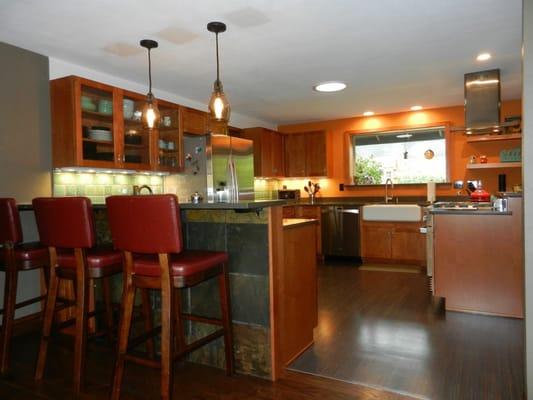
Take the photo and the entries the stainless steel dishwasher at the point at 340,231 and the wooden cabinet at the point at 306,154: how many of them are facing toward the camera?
2

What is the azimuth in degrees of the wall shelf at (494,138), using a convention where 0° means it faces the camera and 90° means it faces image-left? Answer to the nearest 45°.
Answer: approximately 0°

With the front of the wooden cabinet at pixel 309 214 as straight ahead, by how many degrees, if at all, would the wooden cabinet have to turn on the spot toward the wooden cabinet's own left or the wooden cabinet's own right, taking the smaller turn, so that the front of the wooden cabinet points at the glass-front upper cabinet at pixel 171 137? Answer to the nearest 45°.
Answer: approximately 45° to the wooden cabinet's own right

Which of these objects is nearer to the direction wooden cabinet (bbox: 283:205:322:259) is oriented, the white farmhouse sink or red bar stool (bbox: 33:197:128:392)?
the red bar stool

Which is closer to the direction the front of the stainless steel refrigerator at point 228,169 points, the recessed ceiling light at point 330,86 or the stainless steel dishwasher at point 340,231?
the recessed ceiling light

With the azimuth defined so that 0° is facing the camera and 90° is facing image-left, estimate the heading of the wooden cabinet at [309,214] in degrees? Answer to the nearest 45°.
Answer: approximately 0°

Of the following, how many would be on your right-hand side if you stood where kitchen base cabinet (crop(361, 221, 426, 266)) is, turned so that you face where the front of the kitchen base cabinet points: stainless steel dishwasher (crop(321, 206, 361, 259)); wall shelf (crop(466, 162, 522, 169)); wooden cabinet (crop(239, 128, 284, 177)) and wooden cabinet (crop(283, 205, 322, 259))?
3

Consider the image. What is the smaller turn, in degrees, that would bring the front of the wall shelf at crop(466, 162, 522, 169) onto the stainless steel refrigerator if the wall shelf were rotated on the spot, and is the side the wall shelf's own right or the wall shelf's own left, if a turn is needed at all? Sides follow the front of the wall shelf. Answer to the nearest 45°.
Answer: approximately 45° to the wall shelf's own right
